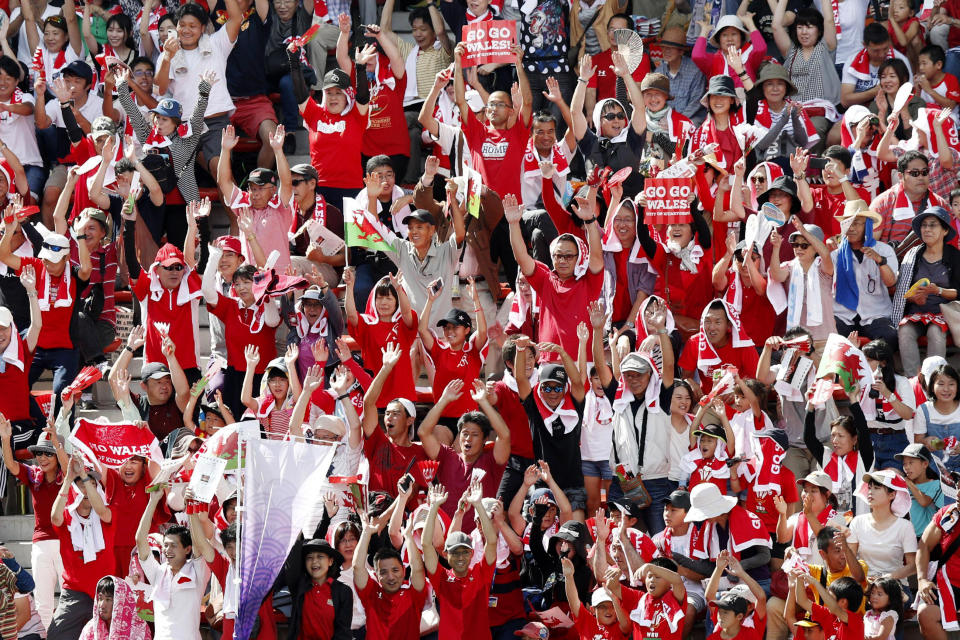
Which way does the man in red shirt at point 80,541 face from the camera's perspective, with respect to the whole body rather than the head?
toward the camera

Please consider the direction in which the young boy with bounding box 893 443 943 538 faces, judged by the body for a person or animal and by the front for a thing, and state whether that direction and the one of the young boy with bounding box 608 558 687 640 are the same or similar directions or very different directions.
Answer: same or similar directions

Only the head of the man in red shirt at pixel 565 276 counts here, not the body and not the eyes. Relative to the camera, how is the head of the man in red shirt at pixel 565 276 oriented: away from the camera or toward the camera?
toward the camera

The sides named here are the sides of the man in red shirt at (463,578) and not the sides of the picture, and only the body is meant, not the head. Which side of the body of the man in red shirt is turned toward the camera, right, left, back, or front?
front

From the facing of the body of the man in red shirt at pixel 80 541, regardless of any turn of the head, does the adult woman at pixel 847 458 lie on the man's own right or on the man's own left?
on the man's own left

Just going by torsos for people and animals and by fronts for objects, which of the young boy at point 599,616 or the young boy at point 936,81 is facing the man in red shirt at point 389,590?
the young boy at point 936,81

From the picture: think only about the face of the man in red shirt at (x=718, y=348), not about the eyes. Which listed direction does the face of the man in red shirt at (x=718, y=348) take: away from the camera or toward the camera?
toward the camera

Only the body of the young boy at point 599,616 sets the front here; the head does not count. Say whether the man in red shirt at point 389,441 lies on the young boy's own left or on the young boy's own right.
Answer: on the young boy's own right

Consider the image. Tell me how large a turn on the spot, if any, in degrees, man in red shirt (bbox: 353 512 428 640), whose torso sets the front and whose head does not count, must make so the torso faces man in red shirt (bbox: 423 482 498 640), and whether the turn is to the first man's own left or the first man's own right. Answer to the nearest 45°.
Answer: approximately 90° to the first man's own left

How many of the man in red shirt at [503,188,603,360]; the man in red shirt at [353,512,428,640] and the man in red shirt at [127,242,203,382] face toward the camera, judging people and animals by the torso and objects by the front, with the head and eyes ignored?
3

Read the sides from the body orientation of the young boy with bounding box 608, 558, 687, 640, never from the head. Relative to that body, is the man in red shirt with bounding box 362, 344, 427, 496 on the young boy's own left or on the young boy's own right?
on the young boy's own right

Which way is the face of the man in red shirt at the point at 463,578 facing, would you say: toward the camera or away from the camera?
toward the camera

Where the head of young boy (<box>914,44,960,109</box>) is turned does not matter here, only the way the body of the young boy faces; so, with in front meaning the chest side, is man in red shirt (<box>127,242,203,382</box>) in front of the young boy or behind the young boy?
in front

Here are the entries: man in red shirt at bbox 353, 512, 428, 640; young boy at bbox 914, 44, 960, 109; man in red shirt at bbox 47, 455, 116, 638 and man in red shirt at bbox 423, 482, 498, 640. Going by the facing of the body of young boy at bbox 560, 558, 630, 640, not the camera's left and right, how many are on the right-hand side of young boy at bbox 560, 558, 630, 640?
3
